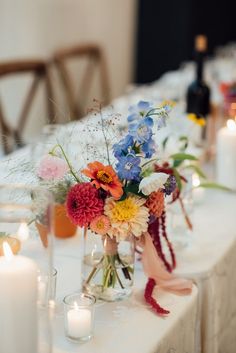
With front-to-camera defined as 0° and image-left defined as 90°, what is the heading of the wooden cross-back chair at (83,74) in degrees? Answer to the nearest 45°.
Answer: approximately 315°

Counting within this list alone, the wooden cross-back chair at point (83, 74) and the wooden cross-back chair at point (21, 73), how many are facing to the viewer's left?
0

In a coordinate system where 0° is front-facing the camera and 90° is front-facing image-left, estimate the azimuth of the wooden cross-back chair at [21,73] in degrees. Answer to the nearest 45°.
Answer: approximately 315°

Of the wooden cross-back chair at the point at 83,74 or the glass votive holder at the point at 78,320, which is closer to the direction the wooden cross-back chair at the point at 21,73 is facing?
the glass votive holder

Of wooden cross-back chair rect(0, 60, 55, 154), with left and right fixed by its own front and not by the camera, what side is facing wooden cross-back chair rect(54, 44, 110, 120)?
left

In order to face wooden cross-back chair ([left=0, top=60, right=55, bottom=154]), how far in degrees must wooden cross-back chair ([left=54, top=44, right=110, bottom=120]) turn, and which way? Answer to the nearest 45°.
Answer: approximately 45° to its right
